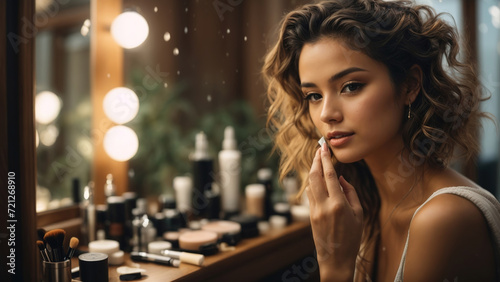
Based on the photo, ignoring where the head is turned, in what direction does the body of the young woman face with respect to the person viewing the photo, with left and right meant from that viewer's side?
facing the viewer and to the left of the viewer

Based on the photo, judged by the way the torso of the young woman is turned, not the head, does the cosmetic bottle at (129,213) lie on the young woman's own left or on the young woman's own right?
on the young woman's own right

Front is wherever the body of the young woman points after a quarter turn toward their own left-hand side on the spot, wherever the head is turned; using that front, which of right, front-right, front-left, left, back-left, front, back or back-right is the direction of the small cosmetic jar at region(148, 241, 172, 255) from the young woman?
back-right

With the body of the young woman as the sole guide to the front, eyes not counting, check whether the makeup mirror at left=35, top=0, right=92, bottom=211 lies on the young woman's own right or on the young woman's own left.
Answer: on the young woman's own right

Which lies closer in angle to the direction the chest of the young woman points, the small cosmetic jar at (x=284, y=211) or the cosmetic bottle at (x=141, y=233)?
the cosmetic bottle

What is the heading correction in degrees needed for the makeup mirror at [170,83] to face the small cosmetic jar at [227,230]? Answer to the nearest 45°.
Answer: approximately 45° to its left

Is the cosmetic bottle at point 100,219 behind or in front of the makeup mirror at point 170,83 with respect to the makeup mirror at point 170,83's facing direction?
in front
